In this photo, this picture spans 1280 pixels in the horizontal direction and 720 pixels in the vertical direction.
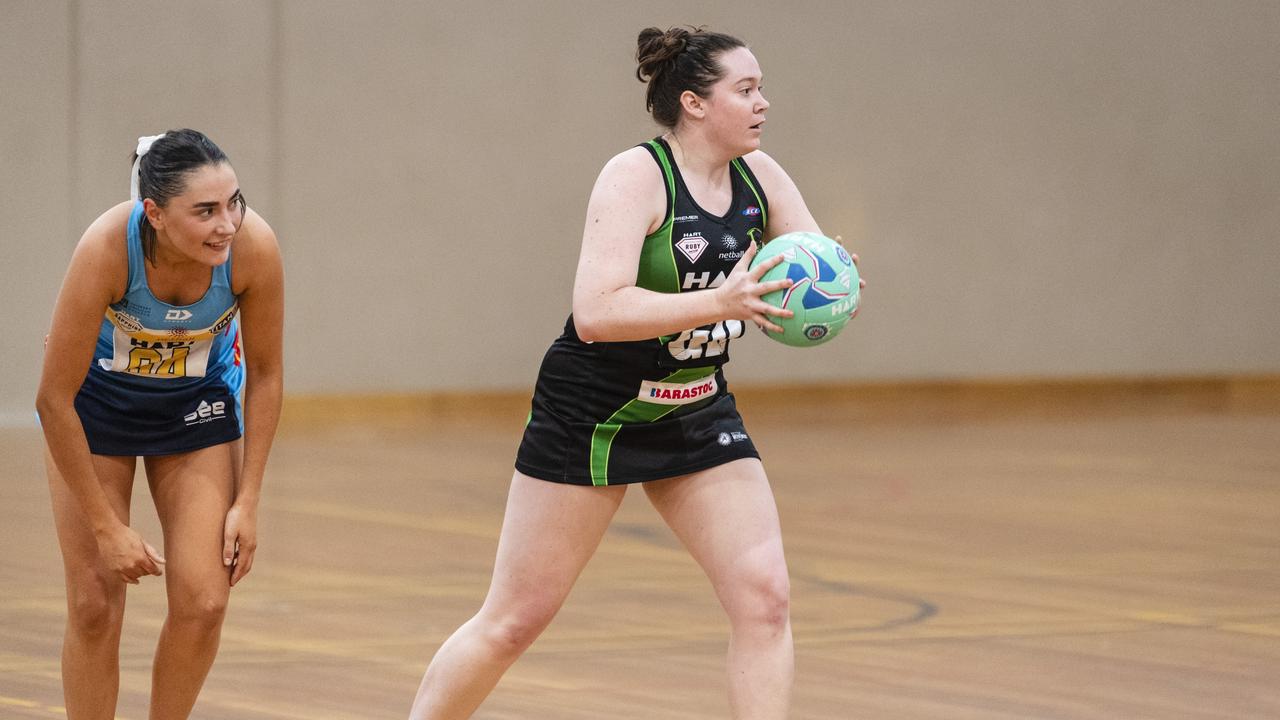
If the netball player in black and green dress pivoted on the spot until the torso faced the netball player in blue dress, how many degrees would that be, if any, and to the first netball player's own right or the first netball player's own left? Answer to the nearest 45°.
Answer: approximately 135° to the first netball player's own right

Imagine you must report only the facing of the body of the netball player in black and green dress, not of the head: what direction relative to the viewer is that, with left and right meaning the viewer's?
facing the viewer and to the right of the viewer

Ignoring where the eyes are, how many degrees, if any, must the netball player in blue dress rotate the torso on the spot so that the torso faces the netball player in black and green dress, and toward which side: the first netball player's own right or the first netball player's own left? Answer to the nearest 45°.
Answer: approximately 90° to the first netball player's own left

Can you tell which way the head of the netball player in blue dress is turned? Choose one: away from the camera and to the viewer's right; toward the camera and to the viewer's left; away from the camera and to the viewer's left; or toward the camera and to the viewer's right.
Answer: toward the camera and to the viewer's right

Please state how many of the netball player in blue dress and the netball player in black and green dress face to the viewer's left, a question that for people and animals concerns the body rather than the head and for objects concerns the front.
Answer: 0

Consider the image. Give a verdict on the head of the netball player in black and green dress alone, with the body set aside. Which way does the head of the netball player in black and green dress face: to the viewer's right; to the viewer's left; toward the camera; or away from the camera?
to the viewer's right

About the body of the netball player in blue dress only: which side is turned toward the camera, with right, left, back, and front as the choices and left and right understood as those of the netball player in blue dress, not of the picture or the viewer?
front
